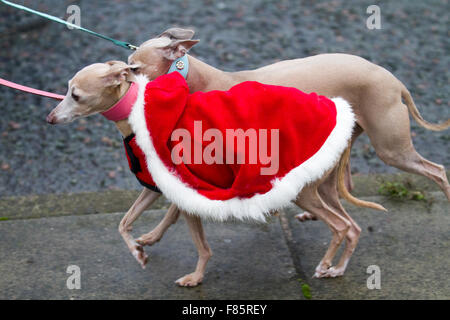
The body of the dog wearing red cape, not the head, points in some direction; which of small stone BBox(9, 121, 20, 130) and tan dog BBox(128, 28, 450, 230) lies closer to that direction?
the small stone

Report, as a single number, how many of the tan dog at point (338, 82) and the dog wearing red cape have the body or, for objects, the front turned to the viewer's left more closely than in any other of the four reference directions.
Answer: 2

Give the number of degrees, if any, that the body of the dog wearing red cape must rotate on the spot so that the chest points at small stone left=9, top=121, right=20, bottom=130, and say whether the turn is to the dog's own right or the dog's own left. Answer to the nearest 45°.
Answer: approximately 45° to the dog's own right

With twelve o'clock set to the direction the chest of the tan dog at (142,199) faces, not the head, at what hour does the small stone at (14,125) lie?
The small stone is roughly at 2 o'clock from the tan dog.

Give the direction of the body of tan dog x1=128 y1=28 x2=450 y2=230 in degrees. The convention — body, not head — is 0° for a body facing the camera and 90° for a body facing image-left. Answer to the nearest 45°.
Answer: approximately 90°

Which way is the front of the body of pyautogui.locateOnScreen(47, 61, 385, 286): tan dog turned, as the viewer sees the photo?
to the viewer's left

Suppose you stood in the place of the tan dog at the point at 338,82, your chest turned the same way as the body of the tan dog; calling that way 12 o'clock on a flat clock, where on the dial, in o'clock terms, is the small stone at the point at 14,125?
The small stone is roughly at 1 o'clock from the tan dog.
